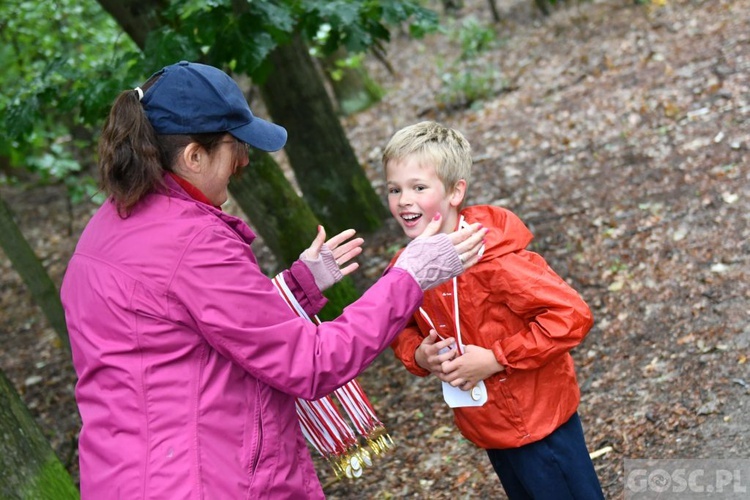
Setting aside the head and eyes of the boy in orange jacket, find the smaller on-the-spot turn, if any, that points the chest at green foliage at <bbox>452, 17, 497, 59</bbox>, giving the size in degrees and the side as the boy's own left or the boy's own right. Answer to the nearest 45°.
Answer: approximately 135° to the boy's own right

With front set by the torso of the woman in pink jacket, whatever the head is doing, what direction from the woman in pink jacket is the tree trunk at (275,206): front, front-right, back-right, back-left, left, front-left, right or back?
front-left

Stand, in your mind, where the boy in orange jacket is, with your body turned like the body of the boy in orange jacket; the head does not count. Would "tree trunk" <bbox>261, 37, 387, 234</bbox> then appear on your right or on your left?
on your right

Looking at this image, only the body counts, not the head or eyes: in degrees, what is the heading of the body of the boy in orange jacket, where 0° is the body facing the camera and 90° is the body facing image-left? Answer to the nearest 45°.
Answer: approximately 45°

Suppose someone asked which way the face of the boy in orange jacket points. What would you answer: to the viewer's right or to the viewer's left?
to the viewer's left

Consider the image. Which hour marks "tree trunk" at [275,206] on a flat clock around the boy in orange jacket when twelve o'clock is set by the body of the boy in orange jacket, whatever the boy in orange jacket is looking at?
The tree trunk is roughly at 4 o'clock from the boy in orange jacket.

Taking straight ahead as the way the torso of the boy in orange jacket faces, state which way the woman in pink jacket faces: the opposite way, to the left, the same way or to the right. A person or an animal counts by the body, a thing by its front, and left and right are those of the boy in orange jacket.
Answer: the opposite way

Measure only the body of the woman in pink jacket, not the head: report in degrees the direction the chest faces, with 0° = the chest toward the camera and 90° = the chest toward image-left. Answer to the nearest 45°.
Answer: approximately 225°
